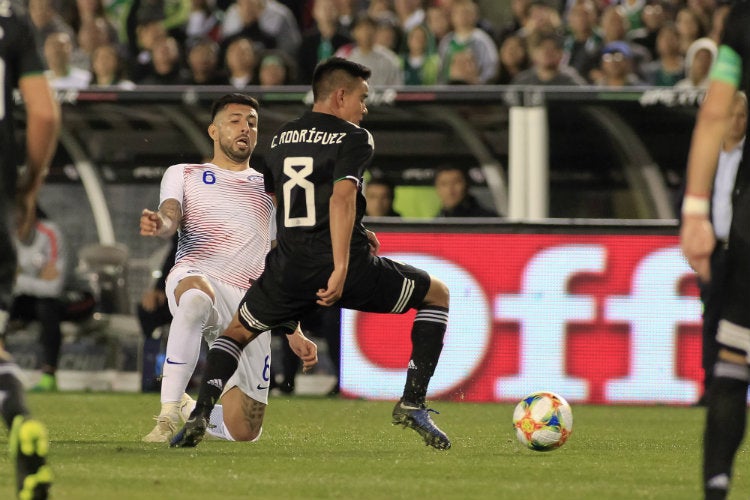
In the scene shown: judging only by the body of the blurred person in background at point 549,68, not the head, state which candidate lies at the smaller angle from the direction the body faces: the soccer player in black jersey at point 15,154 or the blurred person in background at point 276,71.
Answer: the soccer player in black jersey

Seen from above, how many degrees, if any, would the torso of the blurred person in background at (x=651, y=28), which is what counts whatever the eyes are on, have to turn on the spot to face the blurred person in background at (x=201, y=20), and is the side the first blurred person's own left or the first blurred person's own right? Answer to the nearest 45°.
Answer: approximately 90° to the first blurred person's own right

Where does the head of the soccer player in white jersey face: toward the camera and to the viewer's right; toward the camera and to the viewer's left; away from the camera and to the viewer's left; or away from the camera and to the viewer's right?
toward the camera and to the viewer's right

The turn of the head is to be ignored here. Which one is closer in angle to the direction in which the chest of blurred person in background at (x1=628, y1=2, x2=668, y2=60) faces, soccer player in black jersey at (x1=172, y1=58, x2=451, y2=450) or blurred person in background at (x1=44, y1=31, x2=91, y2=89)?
the soccer player in black jersey

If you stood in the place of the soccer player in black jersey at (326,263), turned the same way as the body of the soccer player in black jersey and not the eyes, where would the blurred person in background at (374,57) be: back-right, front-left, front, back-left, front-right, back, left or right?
front-left

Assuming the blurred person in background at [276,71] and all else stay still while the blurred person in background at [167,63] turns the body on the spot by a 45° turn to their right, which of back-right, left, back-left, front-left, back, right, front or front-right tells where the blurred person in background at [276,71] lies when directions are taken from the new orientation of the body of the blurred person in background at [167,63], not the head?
left

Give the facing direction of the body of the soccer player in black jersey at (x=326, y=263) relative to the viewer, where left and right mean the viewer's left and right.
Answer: facing away from the viewer and to the right of the viewer

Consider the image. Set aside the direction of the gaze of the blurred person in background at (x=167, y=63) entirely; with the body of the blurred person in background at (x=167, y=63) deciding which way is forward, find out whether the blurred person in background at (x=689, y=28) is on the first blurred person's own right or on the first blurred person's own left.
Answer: on the first blurred person's own left

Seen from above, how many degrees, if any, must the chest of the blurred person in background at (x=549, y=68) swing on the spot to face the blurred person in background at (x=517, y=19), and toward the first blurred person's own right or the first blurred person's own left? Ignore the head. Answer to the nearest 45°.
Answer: approximately 180°
